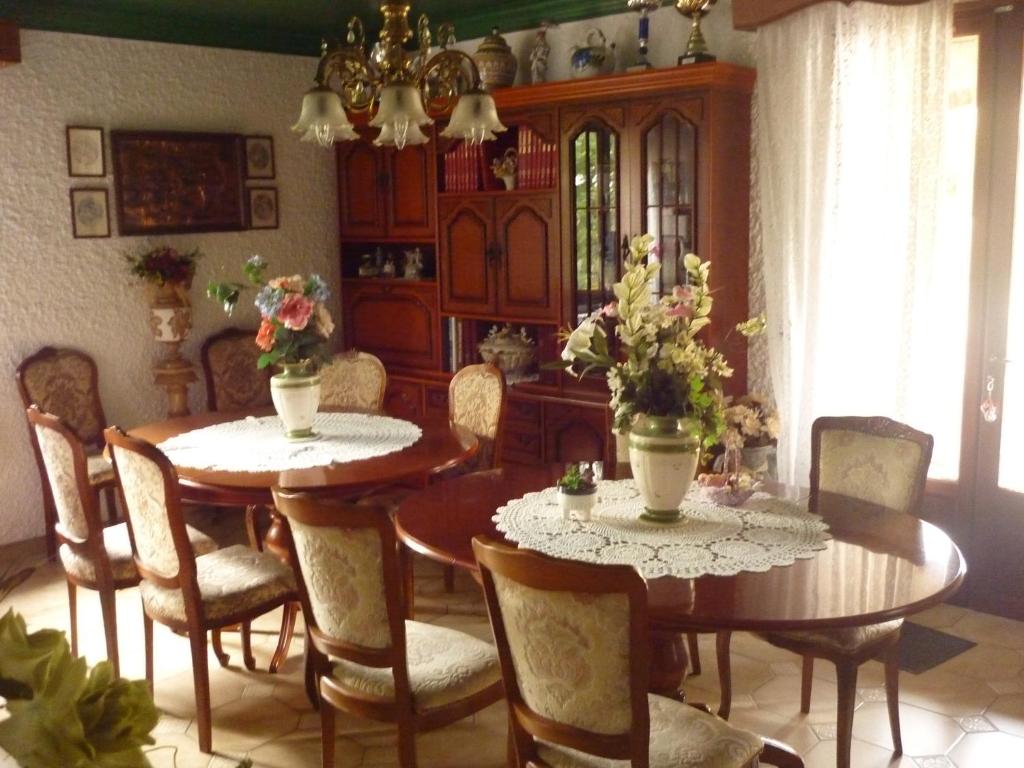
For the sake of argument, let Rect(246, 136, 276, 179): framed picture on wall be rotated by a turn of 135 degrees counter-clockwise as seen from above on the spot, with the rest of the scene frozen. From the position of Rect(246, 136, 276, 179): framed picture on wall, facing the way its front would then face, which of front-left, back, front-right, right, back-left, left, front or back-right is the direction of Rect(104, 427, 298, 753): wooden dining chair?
back-right

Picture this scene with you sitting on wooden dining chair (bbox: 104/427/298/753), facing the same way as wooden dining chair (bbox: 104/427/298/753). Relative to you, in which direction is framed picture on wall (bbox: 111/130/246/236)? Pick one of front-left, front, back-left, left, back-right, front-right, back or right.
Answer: front-left

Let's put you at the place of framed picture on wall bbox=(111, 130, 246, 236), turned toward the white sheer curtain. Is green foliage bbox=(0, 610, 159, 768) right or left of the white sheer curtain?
right

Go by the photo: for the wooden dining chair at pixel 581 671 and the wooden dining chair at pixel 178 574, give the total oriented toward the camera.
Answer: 0

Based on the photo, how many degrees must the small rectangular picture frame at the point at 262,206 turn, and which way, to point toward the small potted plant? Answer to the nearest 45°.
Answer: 0° — it already faces it

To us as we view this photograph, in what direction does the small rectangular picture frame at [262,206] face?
facing the viewer
